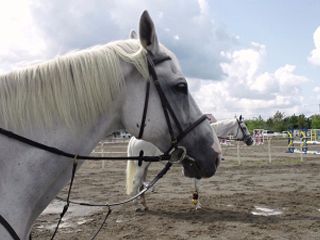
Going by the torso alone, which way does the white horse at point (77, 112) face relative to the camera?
to the viewer's right
